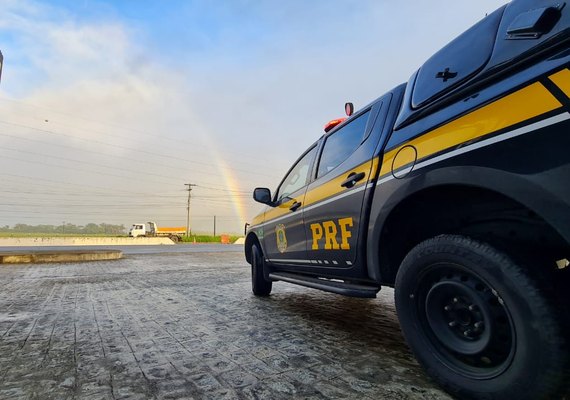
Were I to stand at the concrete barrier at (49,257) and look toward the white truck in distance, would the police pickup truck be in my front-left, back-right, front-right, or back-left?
back-right

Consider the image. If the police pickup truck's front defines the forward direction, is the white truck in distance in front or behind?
in front

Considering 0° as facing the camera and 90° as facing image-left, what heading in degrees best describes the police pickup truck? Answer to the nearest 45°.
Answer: approximately 135°

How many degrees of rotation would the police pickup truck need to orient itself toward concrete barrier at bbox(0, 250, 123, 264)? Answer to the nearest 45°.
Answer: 0° — it already faces it

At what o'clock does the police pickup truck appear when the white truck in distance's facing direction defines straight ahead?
The police pickup truck is roughly at 9 o'clock from the white truck in distance.

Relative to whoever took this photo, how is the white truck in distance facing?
facing to the left of the viewer

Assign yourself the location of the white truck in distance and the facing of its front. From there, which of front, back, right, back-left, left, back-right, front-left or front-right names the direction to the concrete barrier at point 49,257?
left
